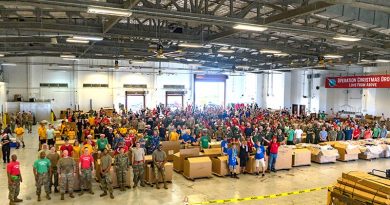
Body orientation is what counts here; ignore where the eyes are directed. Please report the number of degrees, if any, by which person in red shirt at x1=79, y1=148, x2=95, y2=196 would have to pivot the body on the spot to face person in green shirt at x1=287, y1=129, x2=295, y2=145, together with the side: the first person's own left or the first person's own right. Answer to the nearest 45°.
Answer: approximately 90° to the first person's own left

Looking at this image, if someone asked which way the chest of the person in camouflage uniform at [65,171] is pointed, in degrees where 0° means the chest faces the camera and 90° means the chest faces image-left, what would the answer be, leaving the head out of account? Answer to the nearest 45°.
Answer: approximately 0°

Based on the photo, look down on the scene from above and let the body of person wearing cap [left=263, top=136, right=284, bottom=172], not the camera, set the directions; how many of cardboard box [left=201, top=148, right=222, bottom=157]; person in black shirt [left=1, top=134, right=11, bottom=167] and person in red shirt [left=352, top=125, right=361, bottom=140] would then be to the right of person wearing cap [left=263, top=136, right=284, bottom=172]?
2

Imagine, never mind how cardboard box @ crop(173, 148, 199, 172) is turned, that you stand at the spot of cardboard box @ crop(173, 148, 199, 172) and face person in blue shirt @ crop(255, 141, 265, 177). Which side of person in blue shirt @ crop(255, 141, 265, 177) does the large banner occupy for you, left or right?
left

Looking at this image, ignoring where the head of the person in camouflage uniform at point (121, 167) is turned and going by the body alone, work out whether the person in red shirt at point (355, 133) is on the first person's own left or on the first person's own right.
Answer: on the first person's own left

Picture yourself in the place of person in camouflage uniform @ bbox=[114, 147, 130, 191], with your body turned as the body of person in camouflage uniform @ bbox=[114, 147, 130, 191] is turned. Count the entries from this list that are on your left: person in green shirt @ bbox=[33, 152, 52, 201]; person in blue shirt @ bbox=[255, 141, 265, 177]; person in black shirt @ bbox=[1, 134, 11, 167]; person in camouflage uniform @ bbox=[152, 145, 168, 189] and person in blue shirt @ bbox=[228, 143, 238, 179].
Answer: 3

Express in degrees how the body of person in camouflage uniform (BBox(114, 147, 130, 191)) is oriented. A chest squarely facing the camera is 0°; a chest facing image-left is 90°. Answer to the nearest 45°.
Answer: approximately 0°

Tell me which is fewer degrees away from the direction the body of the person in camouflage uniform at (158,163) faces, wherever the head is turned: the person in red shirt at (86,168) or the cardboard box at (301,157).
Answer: the person in red shirt

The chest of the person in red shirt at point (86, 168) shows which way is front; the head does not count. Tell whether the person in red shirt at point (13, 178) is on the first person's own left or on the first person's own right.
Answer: on the first person's own right

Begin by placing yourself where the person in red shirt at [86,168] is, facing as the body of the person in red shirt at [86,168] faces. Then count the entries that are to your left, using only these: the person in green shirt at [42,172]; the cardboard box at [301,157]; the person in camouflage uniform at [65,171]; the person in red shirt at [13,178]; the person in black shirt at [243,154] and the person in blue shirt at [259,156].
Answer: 3
